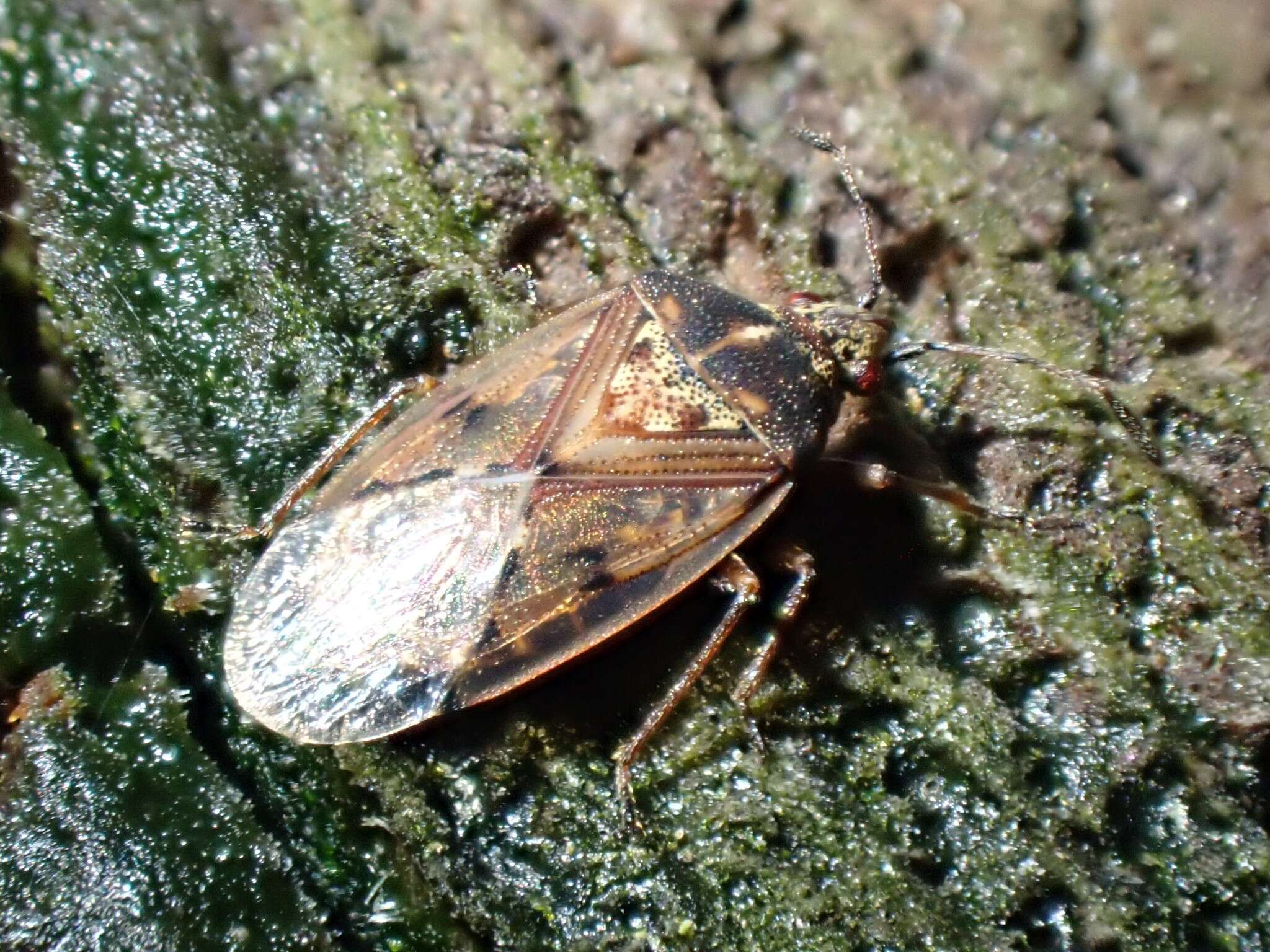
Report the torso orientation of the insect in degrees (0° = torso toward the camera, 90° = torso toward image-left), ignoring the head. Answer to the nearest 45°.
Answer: approximately 225°
